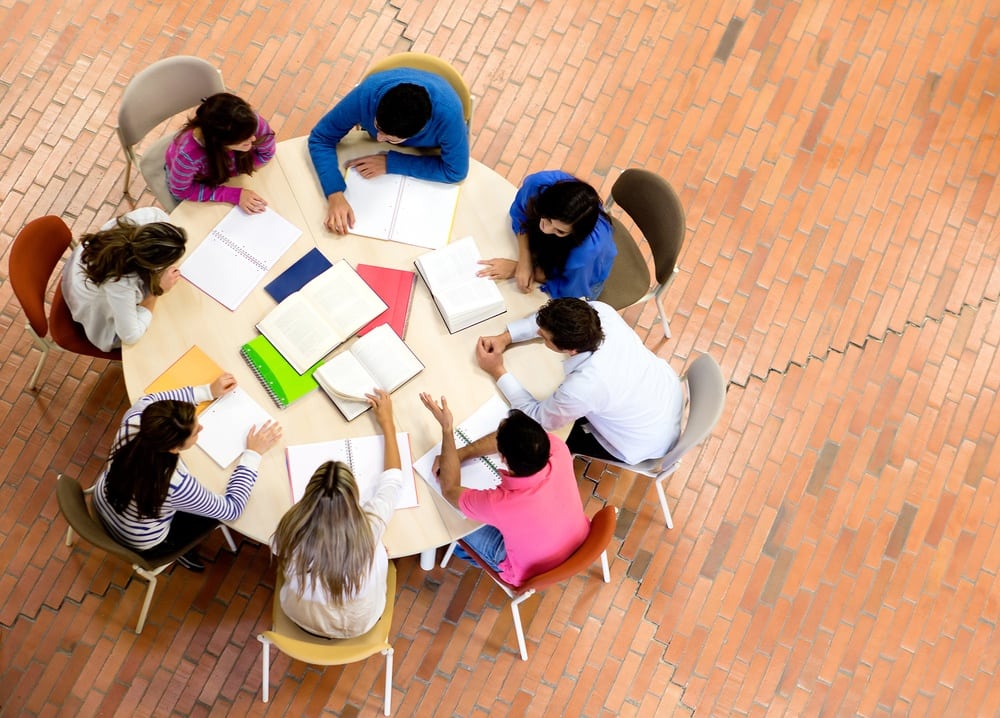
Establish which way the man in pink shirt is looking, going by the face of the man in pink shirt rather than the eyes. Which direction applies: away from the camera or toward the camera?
away from the camera

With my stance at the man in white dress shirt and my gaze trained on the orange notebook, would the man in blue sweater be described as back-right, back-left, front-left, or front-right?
front-right

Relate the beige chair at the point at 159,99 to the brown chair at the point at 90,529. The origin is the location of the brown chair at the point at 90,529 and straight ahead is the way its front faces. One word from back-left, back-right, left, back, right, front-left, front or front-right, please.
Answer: front-left

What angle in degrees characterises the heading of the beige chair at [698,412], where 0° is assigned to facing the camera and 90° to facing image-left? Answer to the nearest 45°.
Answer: approximately 135°

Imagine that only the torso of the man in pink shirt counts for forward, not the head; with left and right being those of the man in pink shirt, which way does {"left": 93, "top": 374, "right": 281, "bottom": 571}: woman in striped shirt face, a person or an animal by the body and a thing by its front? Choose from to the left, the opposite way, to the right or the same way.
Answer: to the right

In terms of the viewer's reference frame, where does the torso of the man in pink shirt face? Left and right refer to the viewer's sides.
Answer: facing away from the viewer and to the left of the viewer

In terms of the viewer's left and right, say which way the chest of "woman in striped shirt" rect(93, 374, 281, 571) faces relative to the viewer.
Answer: facing away from the viewer and to the right of the viewer

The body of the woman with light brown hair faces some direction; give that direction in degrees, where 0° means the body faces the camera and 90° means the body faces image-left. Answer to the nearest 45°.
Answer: approximately 180°

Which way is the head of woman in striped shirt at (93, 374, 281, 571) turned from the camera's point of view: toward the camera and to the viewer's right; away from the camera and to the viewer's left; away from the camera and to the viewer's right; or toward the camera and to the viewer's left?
away from the camera and to the viewer's right

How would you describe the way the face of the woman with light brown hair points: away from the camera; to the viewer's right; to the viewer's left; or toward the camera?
away from the camera

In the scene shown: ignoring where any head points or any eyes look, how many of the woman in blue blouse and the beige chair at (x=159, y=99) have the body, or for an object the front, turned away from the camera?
0

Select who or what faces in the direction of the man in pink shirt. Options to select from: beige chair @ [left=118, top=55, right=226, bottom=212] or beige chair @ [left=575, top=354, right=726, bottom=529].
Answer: beige chair @ [left=118, top=55, right=226, bottom=212]

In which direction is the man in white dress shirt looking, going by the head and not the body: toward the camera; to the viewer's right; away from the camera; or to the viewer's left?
to the viewer's left

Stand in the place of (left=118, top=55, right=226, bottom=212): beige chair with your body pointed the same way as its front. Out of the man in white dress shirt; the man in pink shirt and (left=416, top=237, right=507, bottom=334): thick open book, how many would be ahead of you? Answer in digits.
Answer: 3

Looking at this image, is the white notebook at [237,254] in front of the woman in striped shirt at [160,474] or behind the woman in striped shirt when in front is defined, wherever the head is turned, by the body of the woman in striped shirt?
in front
